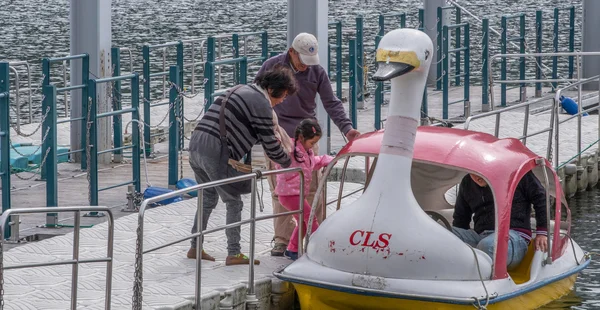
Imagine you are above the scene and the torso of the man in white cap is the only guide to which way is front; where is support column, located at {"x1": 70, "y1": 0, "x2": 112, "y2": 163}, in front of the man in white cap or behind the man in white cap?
behind

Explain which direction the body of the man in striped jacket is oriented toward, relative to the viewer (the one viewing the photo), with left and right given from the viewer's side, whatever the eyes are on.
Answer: facing to the right of the viewer

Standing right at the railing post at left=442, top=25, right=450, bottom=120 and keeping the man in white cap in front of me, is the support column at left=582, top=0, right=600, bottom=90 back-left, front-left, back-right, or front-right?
back-left

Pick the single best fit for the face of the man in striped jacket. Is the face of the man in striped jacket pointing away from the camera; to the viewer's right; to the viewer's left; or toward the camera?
to the viewer's right

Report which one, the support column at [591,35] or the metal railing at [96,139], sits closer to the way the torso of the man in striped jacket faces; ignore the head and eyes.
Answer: the support column

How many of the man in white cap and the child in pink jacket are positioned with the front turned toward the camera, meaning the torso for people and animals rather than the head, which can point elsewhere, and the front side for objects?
1

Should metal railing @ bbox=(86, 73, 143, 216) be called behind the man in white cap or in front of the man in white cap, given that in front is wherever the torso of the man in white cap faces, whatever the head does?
behind

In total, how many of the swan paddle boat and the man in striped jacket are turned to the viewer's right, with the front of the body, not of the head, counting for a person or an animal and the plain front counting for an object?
1

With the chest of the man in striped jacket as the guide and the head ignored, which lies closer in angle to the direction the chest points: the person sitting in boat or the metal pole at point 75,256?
the person sitting in boat

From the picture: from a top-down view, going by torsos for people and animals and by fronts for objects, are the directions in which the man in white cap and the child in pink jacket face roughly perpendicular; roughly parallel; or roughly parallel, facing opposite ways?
roughly perpendicular
